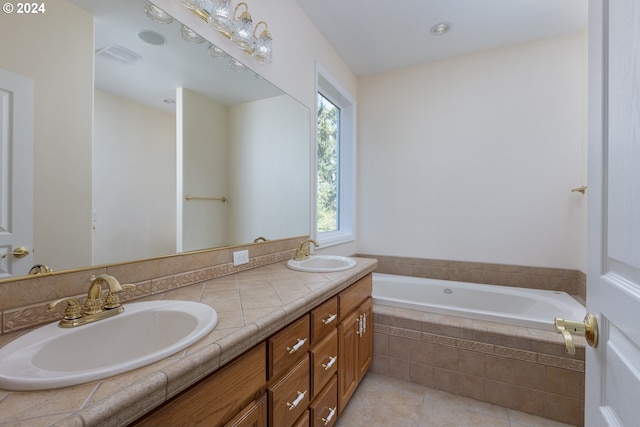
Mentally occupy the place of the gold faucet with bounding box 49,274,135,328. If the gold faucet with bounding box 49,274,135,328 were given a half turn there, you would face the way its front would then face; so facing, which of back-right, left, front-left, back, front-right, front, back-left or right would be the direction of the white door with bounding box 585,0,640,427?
back

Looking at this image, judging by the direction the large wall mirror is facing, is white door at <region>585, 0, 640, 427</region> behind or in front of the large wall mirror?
in front

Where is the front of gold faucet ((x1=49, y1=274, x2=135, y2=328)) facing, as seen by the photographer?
facing the viewer and to the right of the viewer

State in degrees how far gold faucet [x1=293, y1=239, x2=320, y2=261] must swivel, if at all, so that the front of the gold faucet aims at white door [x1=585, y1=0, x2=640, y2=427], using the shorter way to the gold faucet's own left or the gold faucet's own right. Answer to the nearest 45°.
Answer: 0° — it already faces it

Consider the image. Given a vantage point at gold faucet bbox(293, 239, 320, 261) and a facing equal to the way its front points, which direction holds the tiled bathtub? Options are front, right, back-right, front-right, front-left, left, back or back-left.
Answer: front-left

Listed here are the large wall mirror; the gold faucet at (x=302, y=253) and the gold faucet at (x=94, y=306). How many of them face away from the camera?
0

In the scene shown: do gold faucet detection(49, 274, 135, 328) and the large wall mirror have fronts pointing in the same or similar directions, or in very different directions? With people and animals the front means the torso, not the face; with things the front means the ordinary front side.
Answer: same or similar directions

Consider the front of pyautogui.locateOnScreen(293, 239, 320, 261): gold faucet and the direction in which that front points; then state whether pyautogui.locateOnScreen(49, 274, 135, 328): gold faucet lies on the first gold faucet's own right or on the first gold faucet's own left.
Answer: on the first gold faucet's own right

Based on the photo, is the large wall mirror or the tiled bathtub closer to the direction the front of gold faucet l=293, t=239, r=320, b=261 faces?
the tiled bathtub

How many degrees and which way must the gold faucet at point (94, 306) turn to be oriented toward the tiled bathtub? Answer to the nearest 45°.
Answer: approximately 45° to its left

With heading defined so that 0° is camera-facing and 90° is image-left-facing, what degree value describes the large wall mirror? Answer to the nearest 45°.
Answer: approximately 315°

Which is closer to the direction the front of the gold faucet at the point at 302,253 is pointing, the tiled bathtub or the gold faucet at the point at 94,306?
the tiled bathtub

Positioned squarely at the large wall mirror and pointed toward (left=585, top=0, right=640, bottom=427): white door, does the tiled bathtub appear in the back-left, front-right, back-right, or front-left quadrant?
front-left
